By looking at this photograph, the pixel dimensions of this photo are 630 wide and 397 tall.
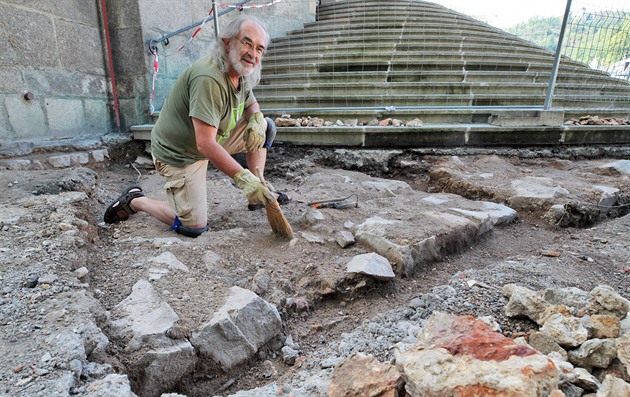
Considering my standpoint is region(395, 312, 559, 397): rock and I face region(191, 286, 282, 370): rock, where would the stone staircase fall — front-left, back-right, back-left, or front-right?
front-right

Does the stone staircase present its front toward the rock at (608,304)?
yes

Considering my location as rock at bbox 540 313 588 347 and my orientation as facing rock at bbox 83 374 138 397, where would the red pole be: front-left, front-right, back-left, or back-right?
front-right

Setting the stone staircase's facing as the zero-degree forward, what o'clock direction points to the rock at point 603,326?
The rock is roughly at 12 o'clock from the stone staircase.

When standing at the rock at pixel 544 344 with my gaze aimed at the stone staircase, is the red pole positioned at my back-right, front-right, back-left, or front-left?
front-left

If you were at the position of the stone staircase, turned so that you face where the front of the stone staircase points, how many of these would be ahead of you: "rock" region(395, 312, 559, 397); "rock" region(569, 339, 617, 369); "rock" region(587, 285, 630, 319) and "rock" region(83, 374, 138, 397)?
4

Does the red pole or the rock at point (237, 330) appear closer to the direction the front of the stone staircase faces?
the rock

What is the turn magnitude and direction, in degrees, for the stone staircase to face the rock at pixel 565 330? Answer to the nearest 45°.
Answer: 0° — it already faces it

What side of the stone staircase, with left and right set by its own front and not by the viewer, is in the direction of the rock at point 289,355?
front

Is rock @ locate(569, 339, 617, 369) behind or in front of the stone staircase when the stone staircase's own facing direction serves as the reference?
in front

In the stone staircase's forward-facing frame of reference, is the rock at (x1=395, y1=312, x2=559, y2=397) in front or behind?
in front

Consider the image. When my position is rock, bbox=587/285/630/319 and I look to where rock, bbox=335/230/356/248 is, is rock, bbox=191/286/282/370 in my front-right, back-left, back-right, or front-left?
front-left

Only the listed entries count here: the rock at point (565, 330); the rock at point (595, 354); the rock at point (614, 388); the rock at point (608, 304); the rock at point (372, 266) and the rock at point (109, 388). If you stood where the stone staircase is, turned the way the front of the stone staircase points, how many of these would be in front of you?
6

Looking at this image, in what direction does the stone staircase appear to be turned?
toward the camera

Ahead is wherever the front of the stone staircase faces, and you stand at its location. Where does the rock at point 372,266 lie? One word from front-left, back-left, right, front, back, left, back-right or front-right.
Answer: front

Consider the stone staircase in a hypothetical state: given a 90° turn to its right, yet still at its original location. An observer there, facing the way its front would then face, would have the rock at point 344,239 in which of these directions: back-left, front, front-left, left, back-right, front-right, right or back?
left

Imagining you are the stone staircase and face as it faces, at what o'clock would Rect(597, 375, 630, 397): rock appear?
The rock is roughly at 12 o'clock from the stone staircase.

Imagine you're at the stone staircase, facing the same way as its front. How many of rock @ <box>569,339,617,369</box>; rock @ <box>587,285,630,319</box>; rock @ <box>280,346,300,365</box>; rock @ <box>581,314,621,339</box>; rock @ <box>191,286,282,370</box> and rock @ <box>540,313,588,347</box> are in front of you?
6
